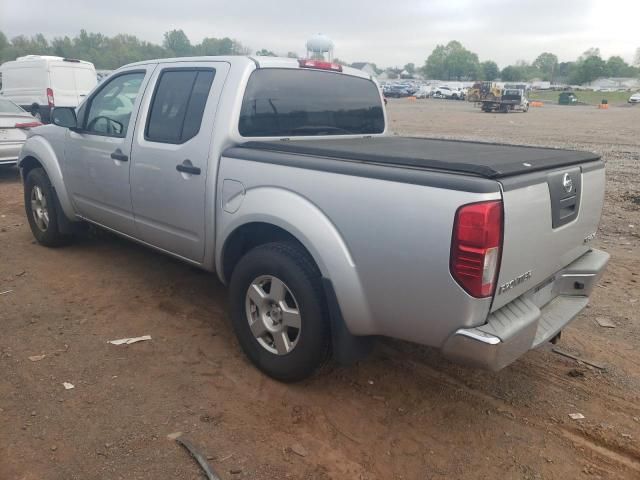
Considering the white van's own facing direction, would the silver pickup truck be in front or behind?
behind

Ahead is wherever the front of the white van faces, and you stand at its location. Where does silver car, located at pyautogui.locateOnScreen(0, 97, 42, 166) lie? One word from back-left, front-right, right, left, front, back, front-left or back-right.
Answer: back-left

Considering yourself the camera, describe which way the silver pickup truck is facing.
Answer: facing away from the viewer and to the left of the viewer

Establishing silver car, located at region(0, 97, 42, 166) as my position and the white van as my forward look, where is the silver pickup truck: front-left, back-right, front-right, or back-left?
back-right

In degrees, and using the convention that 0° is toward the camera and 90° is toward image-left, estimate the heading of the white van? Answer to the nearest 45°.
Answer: approximately 135°
